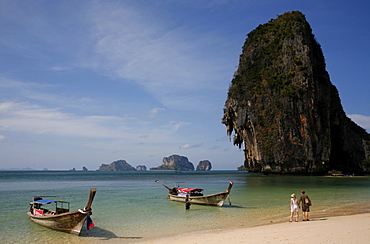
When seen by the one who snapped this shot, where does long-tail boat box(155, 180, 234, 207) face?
facing the viewer and to the right of the viewer
